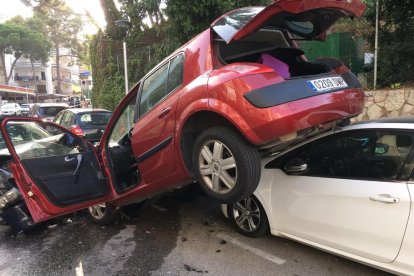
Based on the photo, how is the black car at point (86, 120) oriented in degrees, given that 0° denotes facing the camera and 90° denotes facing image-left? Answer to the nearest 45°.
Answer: approximately 135°

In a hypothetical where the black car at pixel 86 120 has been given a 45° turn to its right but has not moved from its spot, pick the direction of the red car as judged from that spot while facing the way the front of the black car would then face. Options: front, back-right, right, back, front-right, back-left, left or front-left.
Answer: back

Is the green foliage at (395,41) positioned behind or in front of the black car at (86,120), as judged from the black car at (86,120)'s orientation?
behind

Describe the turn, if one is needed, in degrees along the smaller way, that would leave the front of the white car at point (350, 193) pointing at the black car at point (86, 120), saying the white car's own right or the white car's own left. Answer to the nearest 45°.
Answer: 0° — it already faces it

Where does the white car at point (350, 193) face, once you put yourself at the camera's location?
facing away from the viewer and to the left of the viewer

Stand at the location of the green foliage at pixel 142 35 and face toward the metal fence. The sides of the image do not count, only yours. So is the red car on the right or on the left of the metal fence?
right
